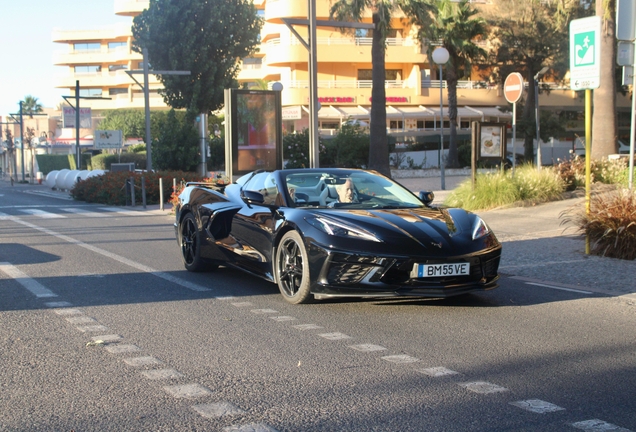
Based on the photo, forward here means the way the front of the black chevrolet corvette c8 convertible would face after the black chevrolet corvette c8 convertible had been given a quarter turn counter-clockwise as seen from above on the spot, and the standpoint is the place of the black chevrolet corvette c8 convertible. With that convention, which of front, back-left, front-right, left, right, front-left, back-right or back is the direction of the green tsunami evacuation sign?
front

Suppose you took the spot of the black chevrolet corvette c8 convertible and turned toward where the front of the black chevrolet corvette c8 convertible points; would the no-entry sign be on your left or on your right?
on your left

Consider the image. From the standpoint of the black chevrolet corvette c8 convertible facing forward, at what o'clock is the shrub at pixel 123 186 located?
The shrub is roughly at 7 o'clock from the black chevrolet corvette c8 convertible.

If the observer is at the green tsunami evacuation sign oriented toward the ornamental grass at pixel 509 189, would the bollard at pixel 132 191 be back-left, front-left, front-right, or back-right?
front-left

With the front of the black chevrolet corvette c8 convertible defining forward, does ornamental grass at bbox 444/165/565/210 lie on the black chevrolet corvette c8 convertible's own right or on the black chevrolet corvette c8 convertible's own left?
on the black chevrolet corvette c8 convertible's own left

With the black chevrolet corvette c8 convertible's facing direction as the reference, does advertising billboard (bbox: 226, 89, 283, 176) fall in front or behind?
behind

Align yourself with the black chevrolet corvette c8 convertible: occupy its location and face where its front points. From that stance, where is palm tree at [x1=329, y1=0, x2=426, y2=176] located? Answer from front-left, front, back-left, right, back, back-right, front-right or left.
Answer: back-left

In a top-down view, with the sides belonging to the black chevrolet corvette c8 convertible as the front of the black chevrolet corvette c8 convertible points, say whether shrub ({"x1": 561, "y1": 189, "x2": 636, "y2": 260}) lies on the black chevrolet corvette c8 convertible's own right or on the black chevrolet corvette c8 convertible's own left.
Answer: on the black chevrolet corvette c8 convertible's own left

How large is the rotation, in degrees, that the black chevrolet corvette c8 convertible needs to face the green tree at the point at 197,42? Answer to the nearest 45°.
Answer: approximately 135° to its left

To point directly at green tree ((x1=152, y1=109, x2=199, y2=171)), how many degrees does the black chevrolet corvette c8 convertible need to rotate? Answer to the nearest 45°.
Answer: approximately 135° to its left

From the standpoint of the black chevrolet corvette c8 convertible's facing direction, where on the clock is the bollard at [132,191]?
The bollard is roughly at 7 o'clock from the black chevrolet corvette c8 convertible.

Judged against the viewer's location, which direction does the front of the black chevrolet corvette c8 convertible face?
facing the viewer and to the right of the viewer

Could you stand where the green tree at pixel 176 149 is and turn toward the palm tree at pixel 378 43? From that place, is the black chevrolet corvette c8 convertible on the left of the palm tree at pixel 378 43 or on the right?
right

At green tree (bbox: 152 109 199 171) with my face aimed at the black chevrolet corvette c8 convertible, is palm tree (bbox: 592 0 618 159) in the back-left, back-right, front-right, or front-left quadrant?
front-left
